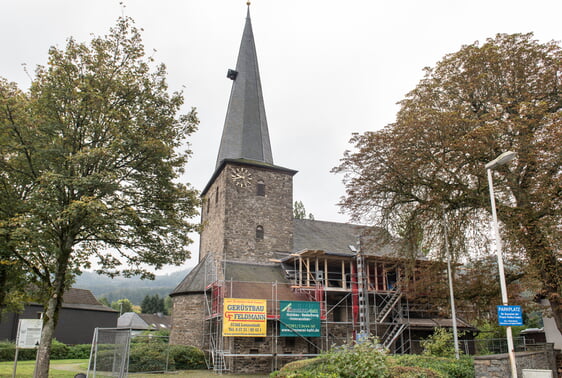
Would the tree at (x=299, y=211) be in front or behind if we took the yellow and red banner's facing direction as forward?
behind

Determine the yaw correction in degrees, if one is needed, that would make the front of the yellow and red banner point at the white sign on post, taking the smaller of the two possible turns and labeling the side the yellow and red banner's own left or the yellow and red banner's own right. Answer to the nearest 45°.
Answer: approximately 45° to the yellow and red banner's own right

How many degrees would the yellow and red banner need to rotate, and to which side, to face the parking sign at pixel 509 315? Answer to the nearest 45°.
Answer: approximately 45° to its left

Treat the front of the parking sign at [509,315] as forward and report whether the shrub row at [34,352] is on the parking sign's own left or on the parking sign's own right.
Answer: on the parking sign's own right

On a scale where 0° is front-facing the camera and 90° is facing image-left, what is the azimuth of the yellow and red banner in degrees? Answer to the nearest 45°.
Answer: approximately 0°

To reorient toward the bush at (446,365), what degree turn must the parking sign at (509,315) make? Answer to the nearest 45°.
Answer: approximately 135° to its right

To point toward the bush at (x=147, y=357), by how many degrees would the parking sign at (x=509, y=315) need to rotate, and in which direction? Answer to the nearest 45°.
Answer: approximately 90° to its right
